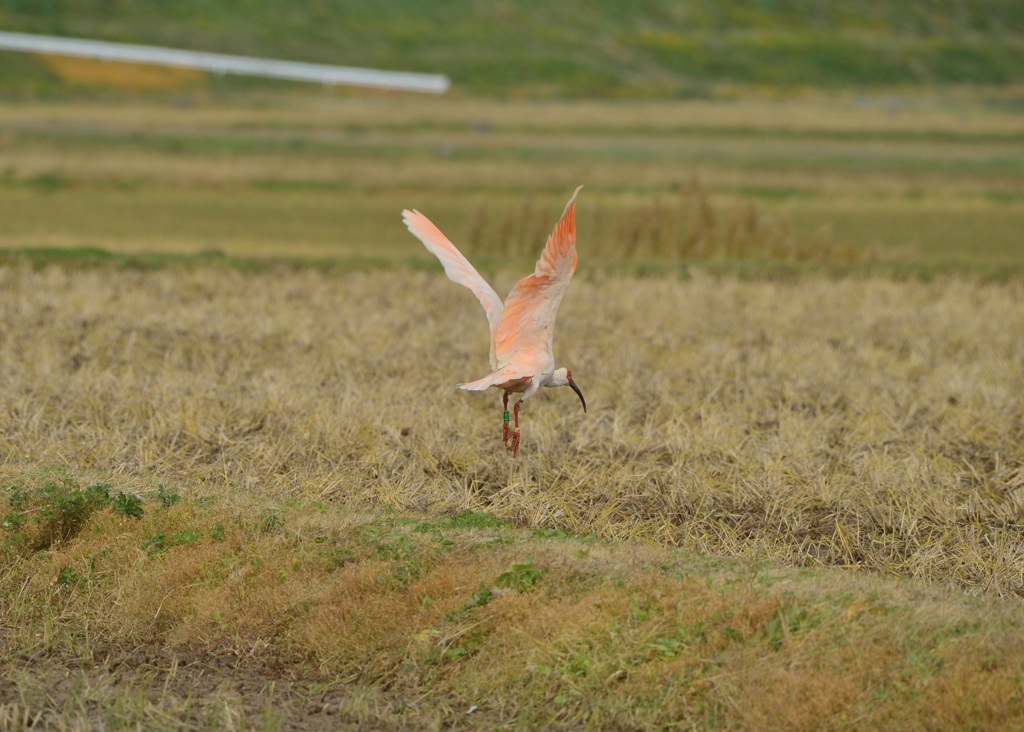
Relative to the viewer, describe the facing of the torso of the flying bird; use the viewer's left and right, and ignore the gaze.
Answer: facing away from the viewer and to the right of the viewer

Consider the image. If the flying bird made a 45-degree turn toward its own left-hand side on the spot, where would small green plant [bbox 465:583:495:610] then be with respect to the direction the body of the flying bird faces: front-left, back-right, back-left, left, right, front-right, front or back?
back

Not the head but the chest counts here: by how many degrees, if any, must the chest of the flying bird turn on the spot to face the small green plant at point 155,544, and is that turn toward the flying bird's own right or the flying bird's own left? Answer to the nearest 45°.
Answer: approximately 180°

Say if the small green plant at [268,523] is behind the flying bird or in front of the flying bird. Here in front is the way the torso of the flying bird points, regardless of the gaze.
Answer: behind

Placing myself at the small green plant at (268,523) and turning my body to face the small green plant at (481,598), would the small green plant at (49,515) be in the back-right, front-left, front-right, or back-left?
back-right

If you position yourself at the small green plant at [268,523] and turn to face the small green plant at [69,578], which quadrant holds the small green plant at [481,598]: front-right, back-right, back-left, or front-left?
back-left

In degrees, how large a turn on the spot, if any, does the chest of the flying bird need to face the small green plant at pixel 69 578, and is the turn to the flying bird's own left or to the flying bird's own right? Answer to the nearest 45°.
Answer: approximately 180°

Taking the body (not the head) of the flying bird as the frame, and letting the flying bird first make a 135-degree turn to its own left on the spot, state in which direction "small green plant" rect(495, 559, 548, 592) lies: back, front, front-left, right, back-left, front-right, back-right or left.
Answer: left
